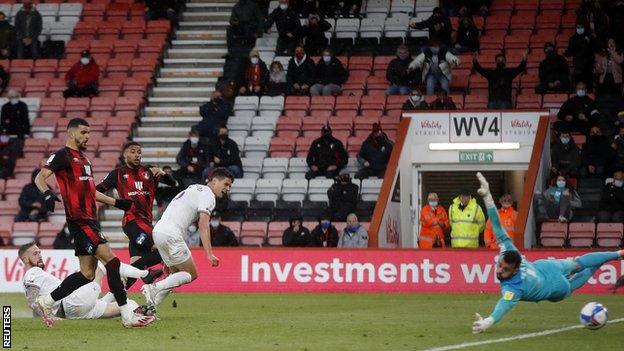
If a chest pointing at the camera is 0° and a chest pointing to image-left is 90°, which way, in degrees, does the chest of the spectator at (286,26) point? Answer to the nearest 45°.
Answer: approximately 0°

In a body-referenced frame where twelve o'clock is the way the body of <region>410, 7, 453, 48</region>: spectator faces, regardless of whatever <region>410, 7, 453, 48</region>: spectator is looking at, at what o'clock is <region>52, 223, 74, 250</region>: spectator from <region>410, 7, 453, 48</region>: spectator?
<region>52, 223, 74, 250</region>: spectator is roughly at 2 o'clock from <region>410, 7, 453, 48</region>: spectator.

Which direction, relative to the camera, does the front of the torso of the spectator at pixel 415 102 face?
toward the camera

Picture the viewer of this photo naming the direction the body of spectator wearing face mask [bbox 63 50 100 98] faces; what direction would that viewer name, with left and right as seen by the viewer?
facing the viewer

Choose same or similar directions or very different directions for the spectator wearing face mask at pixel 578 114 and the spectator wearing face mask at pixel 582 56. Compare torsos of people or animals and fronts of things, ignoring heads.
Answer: same or similar directions

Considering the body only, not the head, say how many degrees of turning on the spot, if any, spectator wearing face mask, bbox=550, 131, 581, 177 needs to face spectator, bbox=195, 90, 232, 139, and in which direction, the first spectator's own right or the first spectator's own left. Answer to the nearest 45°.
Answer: approximately 90° to the first spectator's own right

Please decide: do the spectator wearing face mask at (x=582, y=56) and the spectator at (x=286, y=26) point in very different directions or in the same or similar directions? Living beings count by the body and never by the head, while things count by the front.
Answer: same or similar directions

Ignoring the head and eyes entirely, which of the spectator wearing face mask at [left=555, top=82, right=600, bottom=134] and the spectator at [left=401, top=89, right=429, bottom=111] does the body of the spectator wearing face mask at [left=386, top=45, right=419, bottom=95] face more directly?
the spectator
